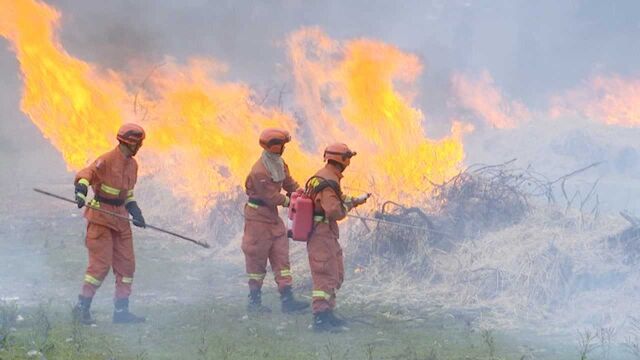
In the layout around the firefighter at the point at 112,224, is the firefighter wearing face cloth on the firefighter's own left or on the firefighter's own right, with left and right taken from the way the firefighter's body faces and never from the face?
on the firefighter's own left

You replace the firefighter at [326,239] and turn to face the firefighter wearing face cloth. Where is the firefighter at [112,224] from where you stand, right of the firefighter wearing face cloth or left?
left

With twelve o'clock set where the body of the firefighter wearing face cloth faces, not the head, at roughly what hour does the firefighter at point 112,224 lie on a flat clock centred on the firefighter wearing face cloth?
The firefighter is roughly at 4 o'clock from the firefighter wearing face cloth.

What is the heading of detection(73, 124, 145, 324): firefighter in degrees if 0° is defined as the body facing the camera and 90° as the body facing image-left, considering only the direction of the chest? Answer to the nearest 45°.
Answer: approximately 315°

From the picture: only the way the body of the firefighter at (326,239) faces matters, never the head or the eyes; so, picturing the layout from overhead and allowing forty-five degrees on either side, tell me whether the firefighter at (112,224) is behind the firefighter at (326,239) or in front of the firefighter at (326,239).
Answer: behind

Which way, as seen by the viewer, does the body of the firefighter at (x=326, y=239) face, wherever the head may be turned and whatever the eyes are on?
to the viewer's right

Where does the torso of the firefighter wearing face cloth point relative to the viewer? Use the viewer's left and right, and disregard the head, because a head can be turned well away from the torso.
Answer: facing the viewer and to the right of the viewer

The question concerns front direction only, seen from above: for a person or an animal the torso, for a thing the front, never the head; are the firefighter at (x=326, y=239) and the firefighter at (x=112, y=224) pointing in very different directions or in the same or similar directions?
same or similar directions

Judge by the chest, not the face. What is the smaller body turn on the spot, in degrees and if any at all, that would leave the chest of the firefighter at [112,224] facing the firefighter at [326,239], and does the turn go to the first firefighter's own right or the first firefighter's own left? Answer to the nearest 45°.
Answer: approximately 45° to the first firefighter's own left

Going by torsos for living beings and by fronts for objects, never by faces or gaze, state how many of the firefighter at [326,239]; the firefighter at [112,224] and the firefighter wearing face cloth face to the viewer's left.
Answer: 0

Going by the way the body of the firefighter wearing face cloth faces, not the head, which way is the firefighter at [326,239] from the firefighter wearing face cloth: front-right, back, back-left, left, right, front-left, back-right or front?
front

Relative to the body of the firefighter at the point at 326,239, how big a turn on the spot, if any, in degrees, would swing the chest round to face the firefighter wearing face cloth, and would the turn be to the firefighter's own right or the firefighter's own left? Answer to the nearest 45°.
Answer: approximately 135° to the firefighter's own left
